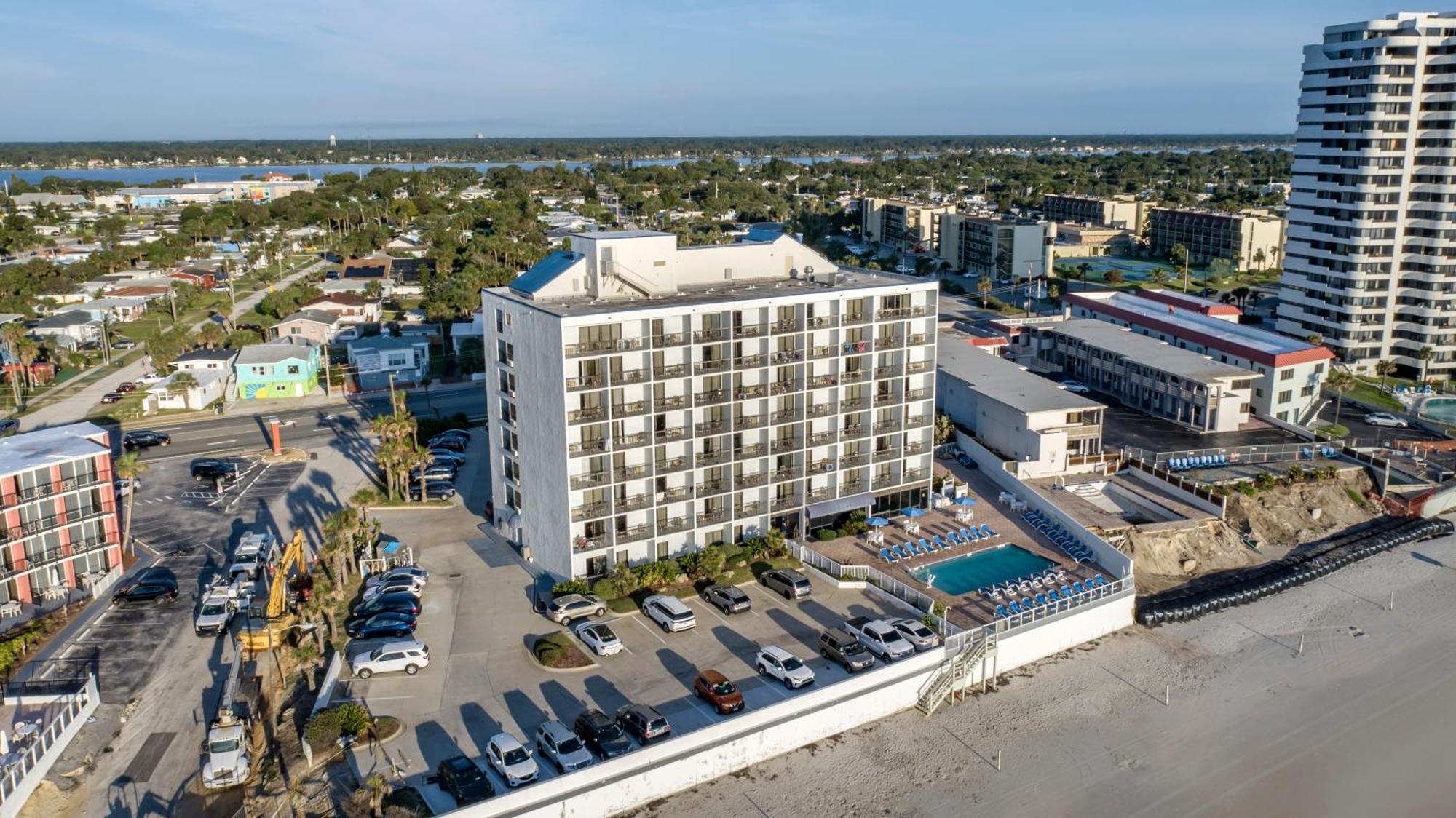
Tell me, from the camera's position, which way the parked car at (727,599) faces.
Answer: facing away from the viewer and to the left of the viewer

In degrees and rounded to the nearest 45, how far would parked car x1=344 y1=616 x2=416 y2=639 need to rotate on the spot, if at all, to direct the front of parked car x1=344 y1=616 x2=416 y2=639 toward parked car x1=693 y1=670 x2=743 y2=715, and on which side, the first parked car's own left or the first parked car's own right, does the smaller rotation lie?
approximately 135° to the first parked car's own left

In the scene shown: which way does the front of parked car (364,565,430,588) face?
to the viewer's left

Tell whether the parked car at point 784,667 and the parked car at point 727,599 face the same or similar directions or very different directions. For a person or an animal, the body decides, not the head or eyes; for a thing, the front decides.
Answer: very different directions

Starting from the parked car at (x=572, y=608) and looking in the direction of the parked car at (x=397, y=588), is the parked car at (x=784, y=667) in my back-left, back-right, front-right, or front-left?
back-left

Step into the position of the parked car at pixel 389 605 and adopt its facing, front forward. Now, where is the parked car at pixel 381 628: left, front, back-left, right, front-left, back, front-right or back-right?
left

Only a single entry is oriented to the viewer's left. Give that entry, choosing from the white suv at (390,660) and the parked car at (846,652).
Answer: the white suv

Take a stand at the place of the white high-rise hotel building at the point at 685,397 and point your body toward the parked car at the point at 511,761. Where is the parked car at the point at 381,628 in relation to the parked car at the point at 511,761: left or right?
right

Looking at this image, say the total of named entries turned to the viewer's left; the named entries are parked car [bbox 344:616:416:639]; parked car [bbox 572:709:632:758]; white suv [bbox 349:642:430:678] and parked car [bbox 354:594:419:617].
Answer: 3

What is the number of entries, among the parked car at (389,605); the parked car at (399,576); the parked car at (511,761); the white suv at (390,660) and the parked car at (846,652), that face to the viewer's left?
3

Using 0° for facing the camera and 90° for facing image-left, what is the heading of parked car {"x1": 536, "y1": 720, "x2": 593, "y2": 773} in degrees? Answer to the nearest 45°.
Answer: approximately 315°

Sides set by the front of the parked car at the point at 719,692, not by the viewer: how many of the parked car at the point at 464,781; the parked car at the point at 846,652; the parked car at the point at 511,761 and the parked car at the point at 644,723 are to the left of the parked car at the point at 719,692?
1

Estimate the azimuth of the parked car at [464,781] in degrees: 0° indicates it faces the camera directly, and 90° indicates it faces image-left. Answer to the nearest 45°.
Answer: approximately 315°

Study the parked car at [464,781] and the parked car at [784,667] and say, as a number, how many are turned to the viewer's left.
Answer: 0

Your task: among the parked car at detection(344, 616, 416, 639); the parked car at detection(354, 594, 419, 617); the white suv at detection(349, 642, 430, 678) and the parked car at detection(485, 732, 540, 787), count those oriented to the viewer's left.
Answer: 3
